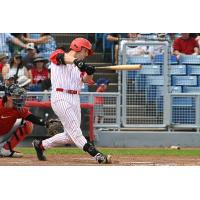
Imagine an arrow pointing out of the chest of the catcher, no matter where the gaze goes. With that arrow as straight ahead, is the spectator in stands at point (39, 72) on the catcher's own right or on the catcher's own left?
on the catcher's own left

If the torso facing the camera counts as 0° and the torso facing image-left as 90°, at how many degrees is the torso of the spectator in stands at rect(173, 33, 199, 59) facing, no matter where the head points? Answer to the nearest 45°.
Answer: approximately 0°

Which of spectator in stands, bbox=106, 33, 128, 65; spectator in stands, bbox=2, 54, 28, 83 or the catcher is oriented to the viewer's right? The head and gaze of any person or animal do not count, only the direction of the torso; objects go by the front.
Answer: the catcher

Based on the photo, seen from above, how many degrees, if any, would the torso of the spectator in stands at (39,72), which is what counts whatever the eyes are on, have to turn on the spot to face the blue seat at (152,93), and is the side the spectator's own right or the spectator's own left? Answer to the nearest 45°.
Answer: approximately 45° to the spectator's own left

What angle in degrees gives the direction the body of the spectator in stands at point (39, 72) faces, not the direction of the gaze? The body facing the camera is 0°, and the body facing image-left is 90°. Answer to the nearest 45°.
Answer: approximately 0°

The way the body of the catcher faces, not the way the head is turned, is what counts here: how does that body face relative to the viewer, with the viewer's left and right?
facing to the right of the viewer

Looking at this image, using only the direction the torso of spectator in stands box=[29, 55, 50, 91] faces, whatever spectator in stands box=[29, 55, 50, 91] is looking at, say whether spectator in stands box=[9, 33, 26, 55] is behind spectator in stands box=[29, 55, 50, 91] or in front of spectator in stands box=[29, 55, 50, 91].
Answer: behind

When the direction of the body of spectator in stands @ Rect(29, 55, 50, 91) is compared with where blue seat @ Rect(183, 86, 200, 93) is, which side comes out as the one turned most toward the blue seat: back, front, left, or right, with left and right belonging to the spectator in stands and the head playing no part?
left

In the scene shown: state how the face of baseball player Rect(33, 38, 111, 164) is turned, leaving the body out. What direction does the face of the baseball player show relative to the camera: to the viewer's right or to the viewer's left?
to the viewer's right
